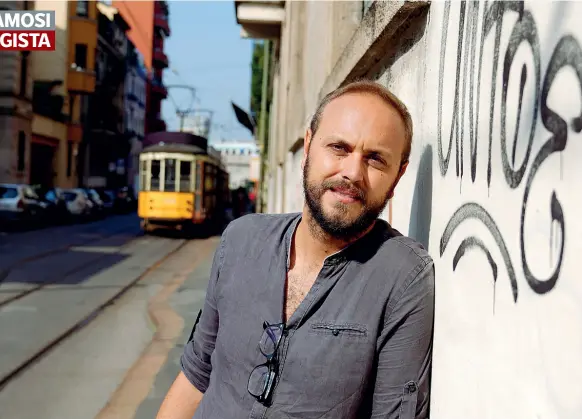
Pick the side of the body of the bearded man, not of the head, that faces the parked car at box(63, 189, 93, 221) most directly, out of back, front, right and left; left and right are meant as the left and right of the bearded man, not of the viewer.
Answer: back

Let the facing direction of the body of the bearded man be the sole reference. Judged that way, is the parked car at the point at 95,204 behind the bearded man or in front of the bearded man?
behind

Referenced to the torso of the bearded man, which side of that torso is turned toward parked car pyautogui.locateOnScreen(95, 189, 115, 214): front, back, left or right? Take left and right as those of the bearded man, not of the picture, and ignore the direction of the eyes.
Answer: back

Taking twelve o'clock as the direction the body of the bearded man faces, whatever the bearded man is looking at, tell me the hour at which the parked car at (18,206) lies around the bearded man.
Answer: The parked car is roughly at 5 o'clock from the bearded man.

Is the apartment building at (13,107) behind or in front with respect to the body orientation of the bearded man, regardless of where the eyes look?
behind

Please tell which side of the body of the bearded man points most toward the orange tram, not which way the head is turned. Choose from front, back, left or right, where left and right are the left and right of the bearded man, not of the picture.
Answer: back

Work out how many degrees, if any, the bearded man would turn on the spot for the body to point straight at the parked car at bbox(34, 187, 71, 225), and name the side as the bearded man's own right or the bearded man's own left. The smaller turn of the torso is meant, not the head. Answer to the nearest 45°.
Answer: approximately 180°

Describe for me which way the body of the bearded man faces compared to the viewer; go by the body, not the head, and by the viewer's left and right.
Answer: facing the viewer

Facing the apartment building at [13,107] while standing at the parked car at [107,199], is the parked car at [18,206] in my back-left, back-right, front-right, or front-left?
front-left
